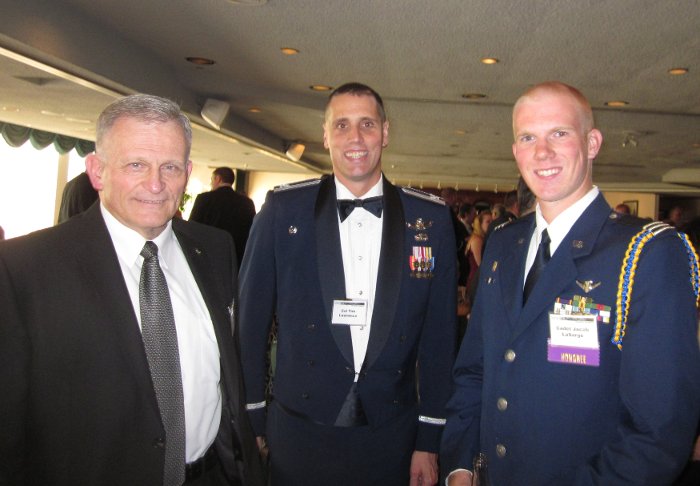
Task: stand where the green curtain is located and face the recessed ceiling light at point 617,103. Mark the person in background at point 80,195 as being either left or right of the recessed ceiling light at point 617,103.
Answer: right

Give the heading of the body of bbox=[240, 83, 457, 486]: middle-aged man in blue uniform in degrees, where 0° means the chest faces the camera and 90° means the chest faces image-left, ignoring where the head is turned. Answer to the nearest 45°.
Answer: approximately 0°

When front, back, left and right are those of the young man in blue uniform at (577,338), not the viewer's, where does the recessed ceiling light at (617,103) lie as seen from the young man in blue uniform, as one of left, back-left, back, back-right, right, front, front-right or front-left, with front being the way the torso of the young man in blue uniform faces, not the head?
back-right

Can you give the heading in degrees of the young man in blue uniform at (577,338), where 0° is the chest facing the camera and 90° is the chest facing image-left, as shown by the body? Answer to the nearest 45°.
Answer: approximately 45°

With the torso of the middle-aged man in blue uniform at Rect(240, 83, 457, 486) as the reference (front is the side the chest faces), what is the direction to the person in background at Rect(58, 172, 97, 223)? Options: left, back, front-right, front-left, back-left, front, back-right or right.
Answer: back-right

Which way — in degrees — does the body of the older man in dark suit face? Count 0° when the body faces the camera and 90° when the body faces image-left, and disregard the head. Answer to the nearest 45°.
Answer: approximately 315°

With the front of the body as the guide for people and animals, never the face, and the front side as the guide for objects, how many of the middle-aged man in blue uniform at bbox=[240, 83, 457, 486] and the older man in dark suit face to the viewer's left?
0

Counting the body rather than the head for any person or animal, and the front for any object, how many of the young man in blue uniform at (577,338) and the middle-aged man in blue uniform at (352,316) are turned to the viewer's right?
0

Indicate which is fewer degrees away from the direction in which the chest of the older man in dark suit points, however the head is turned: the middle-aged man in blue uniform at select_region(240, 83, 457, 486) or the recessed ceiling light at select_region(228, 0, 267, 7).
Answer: the middle-aged man in blue uniform

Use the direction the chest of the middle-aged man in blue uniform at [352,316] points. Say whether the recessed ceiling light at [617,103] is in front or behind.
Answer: behind
